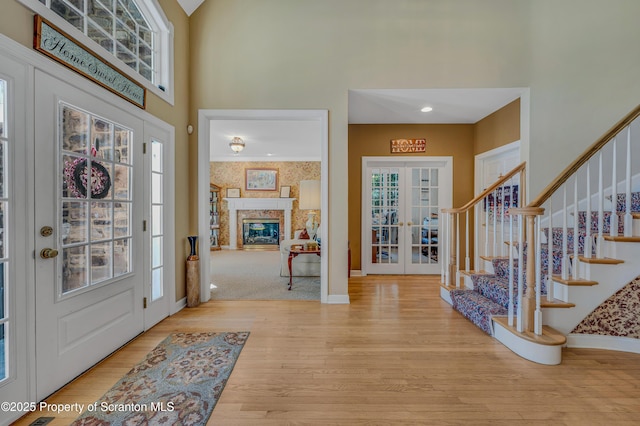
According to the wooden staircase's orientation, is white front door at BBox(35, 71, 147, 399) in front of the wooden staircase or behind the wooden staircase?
in front

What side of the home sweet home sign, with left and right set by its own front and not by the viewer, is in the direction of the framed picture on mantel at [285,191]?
left

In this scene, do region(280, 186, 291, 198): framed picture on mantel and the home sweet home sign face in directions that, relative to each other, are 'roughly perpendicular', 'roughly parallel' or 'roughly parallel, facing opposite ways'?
roughly perpendicular

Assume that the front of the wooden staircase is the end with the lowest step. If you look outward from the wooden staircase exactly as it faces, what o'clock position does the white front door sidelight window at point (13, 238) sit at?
The white front door sidelight window is roughly at 12 o'clock from the wooden staircase.

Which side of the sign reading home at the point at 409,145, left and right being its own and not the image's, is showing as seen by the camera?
front

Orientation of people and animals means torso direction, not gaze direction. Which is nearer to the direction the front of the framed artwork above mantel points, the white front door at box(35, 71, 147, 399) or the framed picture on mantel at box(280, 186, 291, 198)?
the white front door

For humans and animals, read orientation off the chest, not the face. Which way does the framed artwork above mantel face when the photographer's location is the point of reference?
facing the viewer

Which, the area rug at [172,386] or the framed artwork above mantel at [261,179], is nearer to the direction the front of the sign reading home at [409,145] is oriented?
the area rug

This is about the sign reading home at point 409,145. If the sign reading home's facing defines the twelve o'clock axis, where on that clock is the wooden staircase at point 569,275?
The wooden staircase is roughly at 11 o'clock from the sign reading home.

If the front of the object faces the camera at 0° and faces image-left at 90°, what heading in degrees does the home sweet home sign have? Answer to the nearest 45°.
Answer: approximately 315°

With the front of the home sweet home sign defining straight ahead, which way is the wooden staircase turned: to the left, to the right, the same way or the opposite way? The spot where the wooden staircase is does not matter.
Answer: the opposite way

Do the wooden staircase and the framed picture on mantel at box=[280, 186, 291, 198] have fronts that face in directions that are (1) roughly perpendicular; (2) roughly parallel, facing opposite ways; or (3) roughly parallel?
roughly perpendicular
